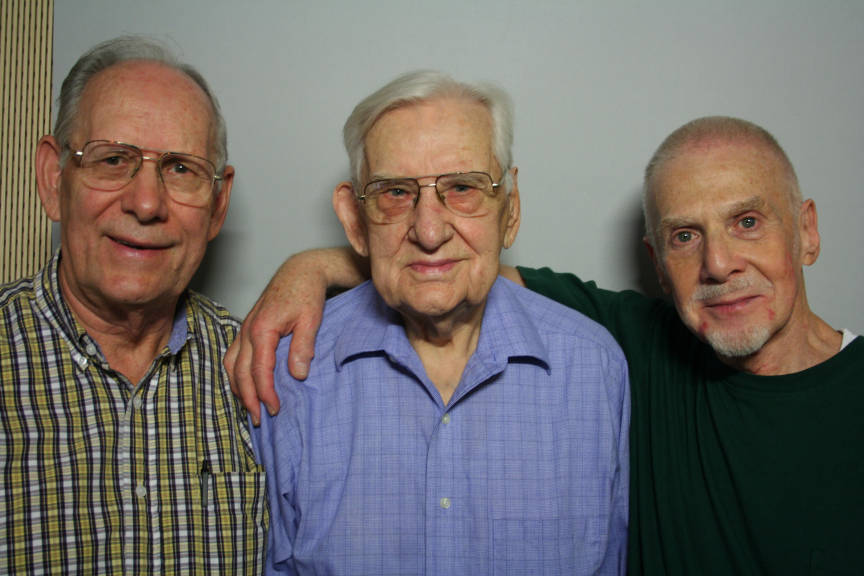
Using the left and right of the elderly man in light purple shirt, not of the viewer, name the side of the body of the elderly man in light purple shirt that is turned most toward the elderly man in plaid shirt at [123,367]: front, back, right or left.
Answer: right

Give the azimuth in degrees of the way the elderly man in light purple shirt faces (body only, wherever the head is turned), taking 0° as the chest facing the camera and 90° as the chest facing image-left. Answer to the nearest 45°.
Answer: approximately 0°
